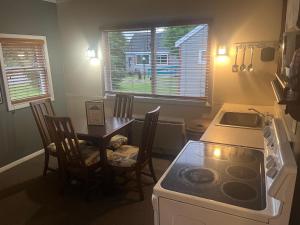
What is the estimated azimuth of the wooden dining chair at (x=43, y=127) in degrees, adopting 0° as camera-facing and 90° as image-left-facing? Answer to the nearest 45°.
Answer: approximately 315°

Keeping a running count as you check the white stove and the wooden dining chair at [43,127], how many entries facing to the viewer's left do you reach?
1

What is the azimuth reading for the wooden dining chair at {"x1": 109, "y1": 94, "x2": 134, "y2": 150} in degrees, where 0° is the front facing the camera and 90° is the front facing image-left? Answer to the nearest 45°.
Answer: approximately 45°

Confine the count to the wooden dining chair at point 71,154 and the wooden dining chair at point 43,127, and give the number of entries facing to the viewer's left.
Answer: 0

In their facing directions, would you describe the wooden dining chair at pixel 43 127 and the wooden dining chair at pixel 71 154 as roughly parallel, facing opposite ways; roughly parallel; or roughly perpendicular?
roughly perpendicular

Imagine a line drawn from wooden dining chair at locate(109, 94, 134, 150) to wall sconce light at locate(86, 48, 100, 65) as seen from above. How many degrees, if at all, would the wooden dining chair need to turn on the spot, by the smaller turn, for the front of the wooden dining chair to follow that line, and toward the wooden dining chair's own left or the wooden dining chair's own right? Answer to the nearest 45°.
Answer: approximately 90° to the wooden dining chair's own right

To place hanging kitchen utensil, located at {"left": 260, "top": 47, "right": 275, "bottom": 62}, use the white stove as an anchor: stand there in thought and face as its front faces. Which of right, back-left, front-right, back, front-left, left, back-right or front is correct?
right

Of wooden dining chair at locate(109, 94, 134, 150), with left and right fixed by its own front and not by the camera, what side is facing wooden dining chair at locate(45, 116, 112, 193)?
front

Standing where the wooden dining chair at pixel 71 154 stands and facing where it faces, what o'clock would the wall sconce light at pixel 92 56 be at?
The wall sconce light is roughly at 11 o'clock from the wooden dining chair.

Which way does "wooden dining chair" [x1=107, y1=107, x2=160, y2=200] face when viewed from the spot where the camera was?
facing away from the viewer and to the left of the viewer

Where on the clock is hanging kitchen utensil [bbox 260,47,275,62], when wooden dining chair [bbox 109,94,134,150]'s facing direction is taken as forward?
The hanging kitchen utensil is roughly at 8 o'clock from the wooden dining chair.

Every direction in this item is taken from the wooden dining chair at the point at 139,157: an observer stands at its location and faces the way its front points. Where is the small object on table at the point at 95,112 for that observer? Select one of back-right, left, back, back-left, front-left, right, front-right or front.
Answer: front

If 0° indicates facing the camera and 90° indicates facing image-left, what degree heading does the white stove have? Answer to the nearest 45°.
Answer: approximately 90°

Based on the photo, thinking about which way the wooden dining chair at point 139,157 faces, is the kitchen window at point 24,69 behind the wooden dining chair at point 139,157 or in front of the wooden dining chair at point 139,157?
in front

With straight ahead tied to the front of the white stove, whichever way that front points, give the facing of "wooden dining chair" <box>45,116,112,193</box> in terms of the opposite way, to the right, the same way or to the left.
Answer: to the right

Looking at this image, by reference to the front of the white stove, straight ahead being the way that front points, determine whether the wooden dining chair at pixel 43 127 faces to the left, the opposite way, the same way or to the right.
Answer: the opposite way

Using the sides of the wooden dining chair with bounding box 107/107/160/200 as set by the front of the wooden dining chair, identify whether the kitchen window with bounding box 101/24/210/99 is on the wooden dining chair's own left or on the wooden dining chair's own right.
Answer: on the wooden dining chair's own right
